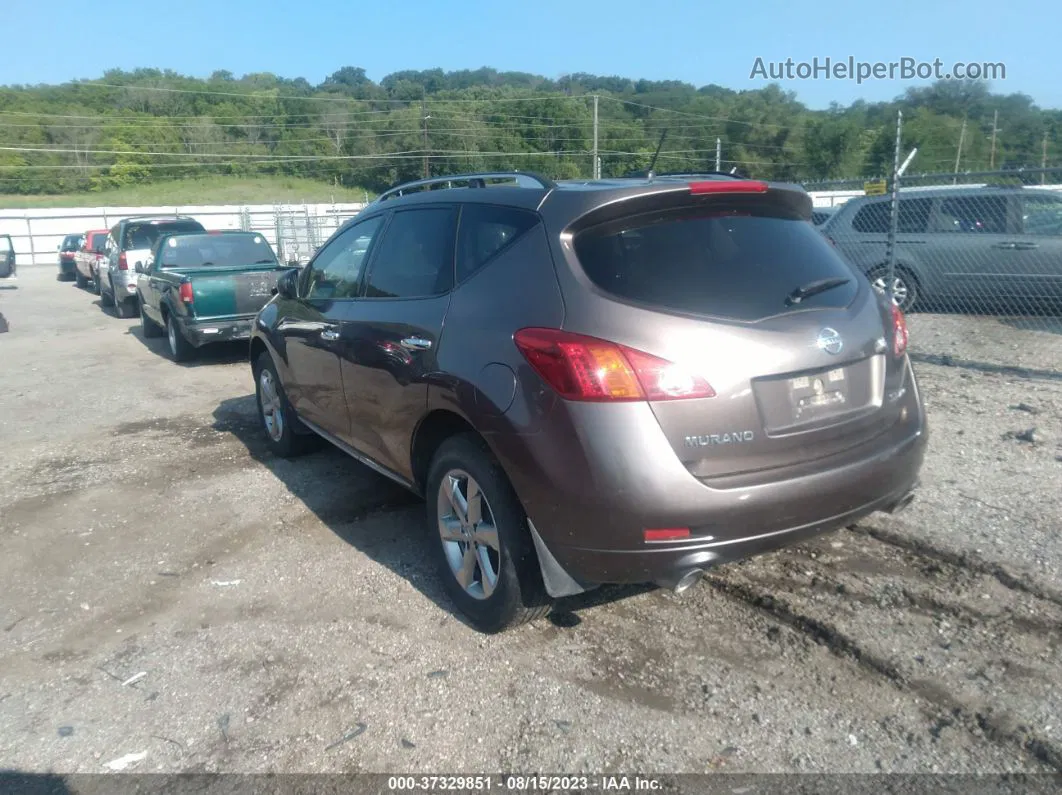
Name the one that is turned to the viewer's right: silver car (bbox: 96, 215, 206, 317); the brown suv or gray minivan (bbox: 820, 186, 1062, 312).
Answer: the gray minivan

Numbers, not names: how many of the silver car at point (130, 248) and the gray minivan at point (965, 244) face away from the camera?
1

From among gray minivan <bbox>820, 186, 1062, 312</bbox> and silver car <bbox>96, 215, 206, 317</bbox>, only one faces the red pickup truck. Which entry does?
the silver car

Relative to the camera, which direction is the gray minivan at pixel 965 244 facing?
to the viewer's right

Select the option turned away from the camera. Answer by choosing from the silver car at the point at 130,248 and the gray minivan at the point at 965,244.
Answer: the silver car

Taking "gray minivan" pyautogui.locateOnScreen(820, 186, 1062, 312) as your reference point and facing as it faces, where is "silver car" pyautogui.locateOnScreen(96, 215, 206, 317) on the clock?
The silver car is roughly at 6 o'clock from the gray minivan.

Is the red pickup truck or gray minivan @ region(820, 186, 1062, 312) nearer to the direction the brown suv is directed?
the red pickup truck

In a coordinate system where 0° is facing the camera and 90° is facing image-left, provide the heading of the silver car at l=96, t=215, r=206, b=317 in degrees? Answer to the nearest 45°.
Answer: approximately 180°

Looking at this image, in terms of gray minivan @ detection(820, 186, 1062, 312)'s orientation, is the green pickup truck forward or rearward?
rearward

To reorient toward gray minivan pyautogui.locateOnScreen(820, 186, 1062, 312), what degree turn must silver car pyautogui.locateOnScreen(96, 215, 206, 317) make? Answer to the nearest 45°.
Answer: approximately 135° to its right

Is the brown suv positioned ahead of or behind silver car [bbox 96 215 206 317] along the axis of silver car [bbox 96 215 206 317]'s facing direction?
behind

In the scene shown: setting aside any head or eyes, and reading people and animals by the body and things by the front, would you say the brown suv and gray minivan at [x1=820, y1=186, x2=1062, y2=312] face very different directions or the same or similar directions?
very different directions

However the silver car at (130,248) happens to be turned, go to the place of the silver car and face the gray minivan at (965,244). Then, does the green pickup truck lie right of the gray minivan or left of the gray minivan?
right

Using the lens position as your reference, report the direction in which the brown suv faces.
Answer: facing away from the viewer and to the left of the viewer

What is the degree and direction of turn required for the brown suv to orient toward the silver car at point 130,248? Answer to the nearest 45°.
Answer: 0° — it already faces it
